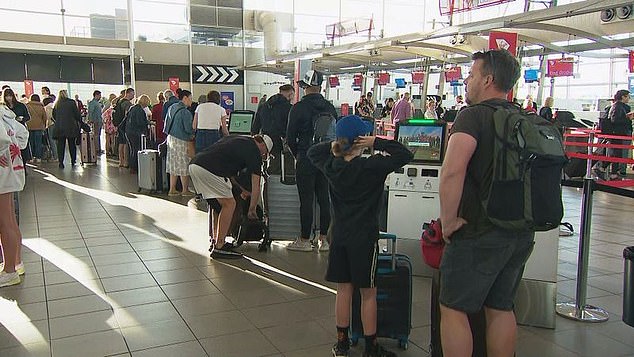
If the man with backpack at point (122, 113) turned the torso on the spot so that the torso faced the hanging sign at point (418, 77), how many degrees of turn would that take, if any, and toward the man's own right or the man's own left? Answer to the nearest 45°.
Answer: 0° — they already face it

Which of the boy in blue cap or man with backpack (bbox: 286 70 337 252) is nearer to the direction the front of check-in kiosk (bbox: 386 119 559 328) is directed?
the boy in blue cap

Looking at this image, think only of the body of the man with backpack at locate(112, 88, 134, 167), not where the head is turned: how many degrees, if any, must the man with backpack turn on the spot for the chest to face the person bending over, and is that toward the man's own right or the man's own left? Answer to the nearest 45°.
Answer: approximately 90° to the man's own right

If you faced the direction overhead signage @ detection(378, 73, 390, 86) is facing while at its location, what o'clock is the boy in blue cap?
The boy in blue cap is roughly at 12 o'clock from the overhead signage.

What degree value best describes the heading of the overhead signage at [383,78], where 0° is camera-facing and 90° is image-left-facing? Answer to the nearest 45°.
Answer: approximately 0°

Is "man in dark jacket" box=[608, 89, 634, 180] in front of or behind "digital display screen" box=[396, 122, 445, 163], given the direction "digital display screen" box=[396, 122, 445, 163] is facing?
behind

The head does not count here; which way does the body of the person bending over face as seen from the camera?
to the viewer's right

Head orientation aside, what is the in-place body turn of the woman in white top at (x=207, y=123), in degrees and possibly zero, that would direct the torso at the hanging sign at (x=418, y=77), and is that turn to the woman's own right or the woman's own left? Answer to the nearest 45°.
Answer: approximately 45° to the woman's own right
